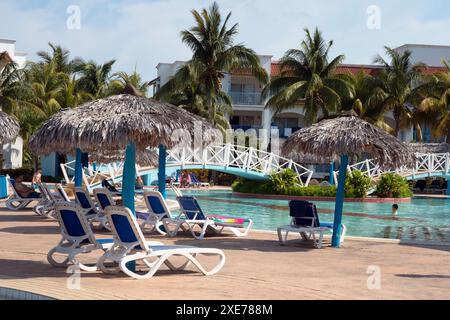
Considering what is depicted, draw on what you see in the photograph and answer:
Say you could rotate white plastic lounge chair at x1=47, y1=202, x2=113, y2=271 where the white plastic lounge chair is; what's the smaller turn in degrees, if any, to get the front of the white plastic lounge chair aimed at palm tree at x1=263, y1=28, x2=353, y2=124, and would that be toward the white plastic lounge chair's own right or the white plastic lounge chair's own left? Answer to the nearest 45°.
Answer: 0° — it already faces it

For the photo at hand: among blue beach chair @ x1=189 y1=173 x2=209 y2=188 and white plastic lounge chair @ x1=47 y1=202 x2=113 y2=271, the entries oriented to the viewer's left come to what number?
0

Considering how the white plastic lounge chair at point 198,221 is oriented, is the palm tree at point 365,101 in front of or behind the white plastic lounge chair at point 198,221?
in front

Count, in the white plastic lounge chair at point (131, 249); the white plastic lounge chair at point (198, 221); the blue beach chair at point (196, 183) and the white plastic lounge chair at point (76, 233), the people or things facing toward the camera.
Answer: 0

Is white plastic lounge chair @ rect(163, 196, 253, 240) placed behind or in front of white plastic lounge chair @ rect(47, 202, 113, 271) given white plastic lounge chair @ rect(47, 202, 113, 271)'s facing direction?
in front

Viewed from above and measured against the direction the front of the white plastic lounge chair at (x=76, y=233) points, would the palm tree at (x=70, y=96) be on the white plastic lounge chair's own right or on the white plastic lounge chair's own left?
on the white plastic lounge chair's own left

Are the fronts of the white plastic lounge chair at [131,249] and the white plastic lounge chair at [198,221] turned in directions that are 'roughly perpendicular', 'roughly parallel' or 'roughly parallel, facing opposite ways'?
roughly parallel

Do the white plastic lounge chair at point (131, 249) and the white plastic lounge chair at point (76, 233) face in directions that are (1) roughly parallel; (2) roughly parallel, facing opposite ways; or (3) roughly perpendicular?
roughly parallel

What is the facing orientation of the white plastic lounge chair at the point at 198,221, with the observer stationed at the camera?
facing away from the viewer and to the right of the viewer

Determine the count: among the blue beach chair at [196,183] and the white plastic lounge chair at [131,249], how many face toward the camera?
0

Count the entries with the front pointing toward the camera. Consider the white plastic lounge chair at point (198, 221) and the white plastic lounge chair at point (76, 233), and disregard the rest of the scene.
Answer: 0

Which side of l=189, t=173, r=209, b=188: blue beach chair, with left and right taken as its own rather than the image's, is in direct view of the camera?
right

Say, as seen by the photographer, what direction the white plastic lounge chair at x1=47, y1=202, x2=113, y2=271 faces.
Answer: facing away from the viewer and to the right of the viewer

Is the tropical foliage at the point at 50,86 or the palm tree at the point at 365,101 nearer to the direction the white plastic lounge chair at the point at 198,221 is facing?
the palm tree

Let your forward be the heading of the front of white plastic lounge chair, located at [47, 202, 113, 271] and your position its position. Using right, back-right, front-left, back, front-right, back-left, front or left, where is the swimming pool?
front

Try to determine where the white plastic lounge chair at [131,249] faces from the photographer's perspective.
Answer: facing away from the viewer and to the right of the viewer

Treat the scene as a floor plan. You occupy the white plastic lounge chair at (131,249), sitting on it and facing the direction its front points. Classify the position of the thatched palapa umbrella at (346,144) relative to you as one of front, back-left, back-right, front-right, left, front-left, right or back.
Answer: front

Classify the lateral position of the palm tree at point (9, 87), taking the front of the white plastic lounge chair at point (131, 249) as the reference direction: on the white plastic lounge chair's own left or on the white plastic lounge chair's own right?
on the white plastic lounge chair's own left

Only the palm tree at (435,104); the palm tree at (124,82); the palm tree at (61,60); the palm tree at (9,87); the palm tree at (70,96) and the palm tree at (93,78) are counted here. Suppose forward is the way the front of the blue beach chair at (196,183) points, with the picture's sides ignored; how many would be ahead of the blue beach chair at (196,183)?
1

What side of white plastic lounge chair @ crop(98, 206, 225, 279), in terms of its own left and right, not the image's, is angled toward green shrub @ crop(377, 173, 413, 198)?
front
